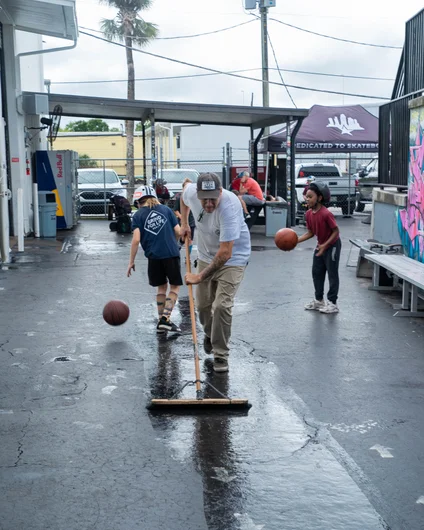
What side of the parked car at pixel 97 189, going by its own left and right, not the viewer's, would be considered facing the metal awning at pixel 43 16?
front

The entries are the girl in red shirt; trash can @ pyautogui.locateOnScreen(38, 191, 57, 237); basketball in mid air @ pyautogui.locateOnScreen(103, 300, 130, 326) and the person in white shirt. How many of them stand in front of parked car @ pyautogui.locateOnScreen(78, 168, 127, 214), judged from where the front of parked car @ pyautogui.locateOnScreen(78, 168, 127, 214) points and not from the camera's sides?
4

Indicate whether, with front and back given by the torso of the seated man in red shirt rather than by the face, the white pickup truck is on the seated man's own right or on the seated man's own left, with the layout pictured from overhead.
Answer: on the seated man's own right

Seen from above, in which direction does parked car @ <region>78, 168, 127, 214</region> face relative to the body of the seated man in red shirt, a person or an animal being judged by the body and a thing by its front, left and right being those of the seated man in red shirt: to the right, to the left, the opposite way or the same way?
to the left

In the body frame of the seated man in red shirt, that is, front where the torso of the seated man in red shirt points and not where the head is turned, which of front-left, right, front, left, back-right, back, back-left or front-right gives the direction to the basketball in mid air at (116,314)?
left

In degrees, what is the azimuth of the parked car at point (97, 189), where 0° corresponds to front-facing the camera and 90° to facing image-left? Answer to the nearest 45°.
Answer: approximately 0°

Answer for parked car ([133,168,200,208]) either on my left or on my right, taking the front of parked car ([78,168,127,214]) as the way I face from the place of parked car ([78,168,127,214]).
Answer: on my left
